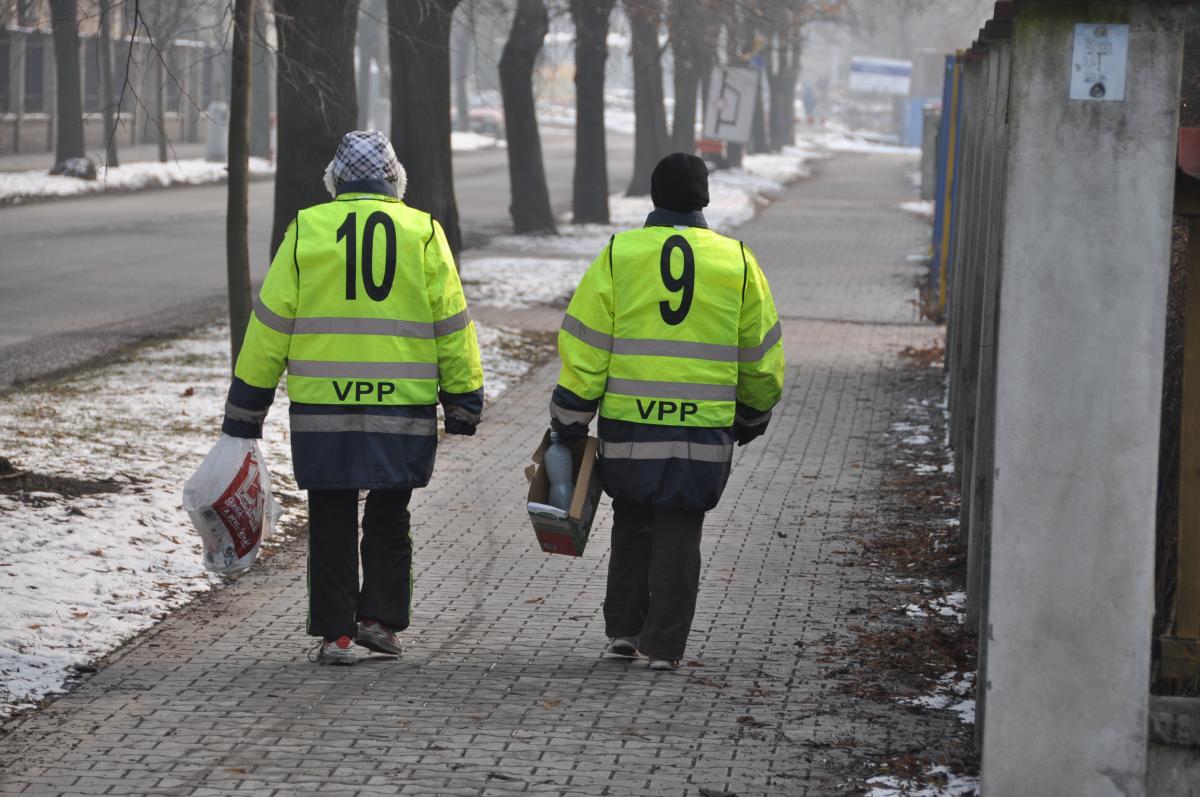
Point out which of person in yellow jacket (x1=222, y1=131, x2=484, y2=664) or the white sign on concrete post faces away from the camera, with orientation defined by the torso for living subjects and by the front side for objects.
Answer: the person in yellow jacket

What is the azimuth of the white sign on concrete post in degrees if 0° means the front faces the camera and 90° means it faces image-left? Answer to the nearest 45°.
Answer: approximately 0°

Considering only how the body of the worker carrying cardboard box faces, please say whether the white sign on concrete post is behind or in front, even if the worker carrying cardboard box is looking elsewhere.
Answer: behind

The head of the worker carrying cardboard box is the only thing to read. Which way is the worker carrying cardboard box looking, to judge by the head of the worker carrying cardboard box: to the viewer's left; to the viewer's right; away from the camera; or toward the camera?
away from the camera

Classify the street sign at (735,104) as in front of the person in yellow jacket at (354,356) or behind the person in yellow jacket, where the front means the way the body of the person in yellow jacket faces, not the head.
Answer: in front

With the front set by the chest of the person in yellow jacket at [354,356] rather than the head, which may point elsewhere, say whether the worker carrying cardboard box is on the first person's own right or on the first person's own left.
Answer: on the first person's own right

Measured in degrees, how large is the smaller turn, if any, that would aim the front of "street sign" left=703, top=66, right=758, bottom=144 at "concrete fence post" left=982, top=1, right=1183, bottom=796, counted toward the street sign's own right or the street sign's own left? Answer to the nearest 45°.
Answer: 0° — it already faces it

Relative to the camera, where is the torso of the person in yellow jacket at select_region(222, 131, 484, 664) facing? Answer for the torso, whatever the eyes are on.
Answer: away from the camera

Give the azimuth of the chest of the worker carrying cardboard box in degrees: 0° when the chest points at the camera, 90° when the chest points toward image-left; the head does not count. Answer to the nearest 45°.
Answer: approximately 180°

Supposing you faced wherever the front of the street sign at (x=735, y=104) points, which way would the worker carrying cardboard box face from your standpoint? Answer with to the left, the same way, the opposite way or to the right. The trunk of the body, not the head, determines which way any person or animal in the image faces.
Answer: the opposite way

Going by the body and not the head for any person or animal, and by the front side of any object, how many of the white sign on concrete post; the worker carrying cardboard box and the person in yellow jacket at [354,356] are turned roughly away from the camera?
2

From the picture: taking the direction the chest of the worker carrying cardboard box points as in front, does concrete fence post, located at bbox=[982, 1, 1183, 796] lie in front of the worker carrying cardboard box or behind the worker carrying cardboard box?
behind

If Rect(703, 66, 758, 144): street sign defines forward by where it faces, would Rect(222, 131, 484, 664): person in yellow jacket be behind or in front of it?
in front

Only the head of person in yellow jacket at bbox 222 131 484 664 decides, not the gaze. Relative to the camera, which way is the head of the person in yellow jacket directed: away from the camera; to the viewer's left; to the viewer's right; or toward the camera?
away from the camera
